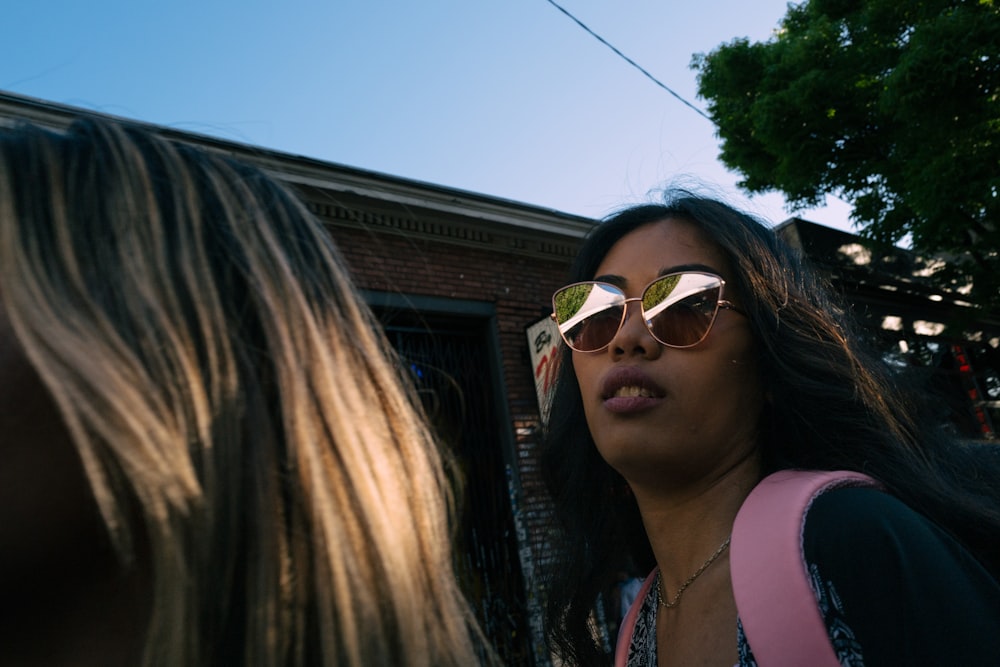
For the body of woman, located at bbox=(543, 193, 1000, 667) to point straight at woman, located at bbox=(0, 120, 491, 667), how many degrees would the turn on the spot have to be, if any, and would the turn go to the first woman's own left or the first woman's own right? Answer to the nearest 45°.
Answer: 0° — they already face them

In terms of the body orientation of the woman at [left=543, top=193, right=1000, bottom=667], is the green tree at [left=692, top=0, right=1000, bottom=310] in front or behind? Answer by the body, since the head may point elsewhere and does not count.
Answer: behind

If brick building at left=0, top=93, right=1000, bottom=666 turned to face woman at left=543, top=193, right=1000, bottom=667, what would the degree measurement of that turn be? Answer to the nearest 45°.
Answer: approximately 45° to its right

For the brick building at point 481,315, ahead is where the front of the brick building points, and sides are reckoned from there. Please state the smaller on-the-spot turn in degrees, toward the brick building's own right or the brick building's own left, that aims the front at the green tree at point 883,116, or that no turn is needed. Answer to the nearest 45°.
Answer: approximately 45° to the brick building's own left

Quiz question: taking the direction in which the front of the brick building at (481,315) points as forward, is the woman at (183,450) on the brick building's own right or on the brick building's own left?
on the brick building's own right

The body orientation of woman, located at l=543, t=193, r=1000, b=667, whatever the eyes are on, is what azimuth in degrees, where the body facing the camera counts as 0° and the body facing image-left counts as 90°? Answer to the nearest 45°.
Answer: approximately 45°
